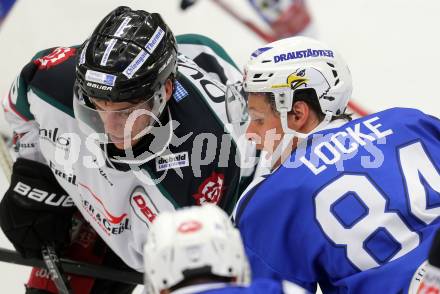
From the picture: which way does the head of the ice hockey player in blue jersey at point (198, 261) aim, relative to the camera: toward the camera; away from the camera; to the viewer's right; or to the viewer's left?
away from the camera

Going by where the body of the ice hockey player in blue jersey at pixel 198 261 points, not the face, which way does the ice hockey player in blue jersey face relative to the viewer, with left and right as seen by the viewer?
facing away from the viewer

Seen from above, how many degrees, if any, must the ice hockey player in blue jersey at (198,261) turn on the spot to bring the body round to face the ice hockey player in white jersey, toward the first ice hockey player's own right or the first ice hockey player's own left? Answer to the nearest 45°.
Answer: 0° — they already face them

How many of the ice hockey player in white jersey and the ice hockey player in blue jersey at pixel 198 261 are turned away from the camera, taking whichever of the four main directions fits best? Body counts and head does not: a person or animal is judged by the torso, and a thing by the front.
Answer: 1

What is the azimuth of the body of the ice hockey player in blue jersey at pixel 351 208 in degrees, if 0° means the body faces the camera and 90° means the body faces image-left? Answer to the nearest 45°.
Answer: approximately 135°

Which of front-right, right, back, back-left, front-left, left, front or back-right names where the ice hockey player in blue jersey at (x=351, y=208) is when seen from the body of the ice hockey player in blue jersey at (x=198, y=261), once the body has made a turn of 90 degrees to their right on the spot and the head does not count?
front-left

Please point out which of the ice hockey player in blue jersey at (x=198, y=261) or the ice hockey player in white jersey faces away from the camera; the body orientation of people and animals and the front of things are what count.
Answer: the ice hockey player in blue jersey
